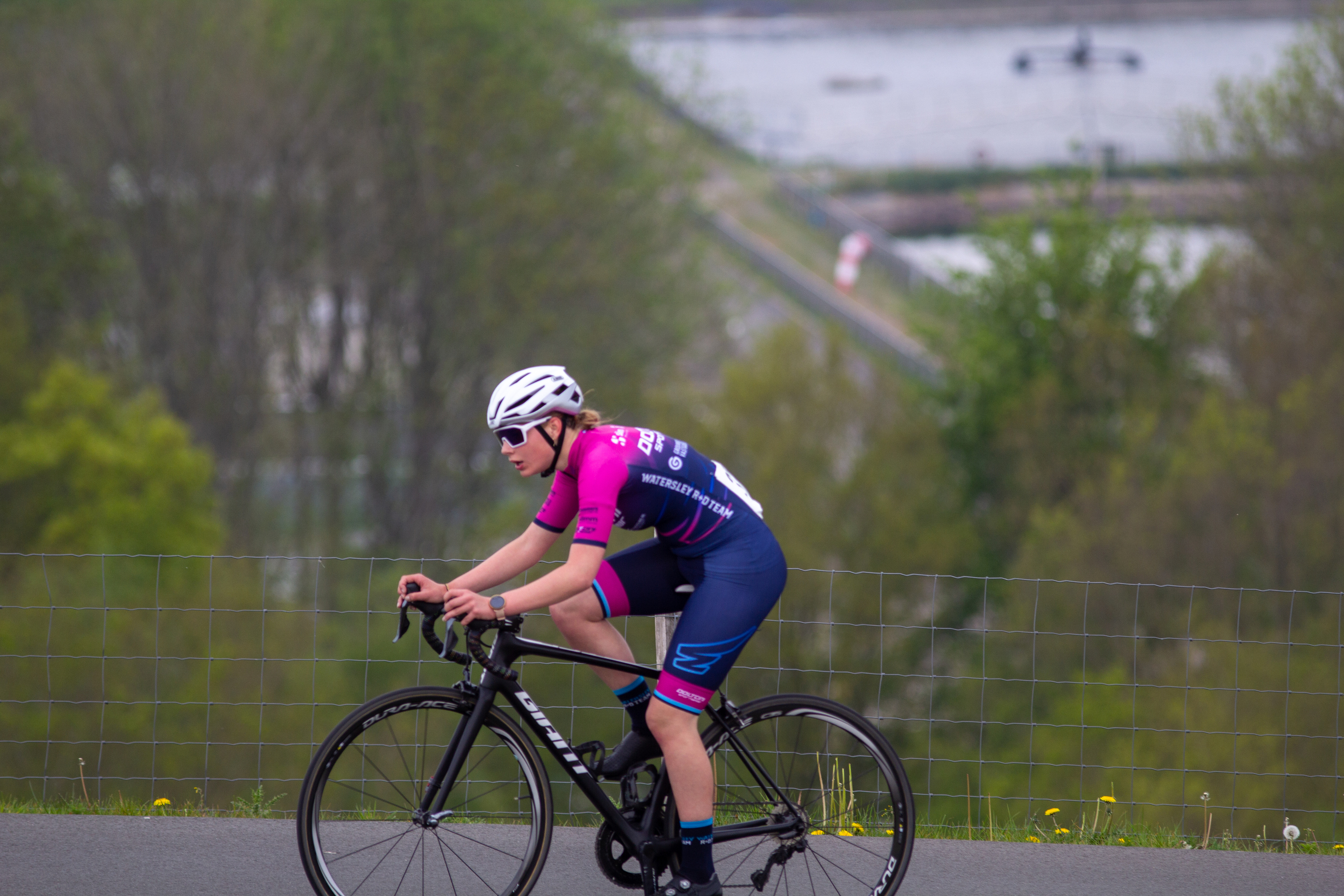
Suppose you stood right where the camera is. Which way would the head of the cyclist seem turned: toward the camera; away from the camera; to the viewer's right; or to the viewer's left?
to the viewer's left

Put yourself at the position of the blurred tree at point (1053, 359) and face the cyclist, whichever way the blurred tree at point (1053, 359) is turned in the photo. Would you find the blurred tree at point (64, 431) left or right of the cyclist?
right

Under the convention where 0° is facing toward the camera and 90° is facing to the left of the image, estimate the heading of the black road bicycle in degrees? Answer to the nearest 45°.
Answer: approximately 90°
